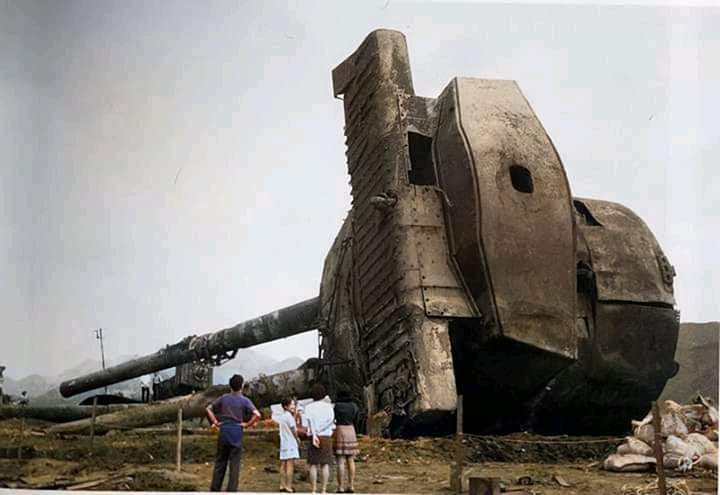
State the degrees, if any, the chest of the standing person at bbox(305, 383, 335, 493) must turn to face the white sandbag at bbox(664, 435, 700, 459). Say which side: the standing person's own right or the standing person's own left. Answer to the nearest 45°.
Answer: approximately 90° to the standing person's own right

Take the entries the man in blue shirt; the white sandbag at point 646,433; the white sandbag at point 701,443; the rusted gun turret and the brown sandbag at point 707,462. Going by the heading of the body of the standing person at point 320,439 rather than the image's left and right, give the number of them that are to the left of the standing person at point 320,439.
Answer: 1

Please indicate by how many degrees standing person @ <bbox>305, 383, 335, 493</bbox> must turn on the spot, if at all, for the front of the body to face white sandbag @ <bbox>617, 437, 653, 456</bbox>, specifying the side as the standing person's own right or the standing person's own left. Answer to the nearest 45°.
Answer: approximately 90° to the standing person's own right

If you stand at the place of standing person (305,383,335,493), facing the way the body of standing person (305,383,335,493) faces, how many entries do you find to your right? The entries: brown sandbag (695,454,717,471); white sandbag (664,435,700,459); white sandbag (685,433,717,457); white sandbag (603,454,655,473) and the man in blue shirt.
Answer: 4

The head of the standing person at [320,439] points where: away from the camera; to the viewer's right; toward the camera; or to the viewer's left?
away from the camera

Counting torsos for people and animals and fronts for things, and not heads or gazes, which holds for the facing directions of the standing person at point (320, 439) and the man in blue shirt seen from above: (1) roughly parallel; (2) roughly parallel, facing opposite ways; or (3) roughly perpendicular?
roughly parallel

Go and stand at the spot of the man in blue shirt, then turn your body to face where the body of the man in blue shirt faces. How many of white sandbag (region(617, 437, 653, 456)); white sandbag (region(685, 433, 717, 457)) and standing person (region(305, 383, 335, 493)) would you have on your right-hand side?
3

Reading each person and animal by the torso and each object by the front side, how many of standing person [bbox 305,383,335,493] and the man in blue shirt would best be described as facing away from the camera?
2

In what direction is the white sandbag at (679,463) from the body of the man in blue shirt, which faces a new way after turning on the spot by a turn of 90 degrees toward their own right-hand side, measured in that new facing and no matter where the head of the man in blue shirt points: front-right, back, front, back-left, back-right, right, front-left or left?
front

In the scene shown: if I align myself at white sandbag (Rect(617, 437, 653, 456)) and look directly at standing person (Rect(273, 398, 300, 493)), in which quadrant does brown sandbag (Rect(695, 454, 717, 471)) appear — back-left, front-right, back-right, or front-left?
back-left

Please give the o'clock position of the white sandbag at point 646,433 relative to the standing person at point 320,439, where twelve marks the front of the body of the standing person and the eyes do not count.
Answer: The white sandbag is roughly at 3 o'clock from the standing person.

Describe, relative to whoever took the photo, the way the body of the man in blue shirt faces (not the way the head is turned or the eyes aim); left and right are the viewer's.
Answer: facing away from the viewer

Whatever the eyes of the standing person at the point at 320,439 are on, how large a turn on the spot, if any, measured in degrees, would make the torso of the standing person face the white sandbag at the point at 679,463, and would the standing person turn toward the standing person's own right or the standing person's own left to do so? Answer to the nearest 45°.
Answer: approximately 90° to the standing person's own right

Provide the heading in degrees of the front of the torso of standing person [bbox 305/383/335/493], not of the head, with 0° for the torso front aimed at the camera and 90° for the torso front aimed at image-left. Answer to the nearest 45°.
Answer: approximately 180°

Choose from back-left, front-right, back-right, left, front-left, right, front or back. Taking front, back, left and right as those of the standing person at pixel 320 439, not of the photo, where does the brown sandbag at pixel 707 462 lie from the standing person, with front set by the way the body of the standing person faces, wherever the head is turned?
right
